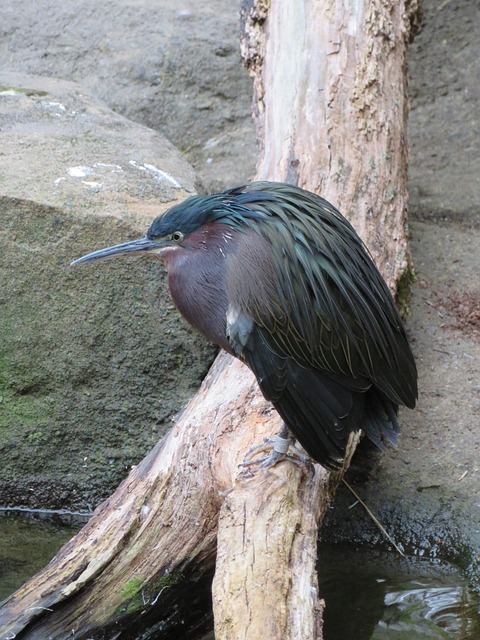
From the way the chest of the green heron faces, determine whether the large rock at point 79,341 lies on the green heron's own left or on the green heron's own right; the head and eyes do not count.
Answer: on the green heron's own right

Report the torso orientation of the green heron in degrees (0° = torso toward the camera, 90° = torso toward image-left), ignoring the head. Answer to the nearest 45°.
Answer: approximately 90°
